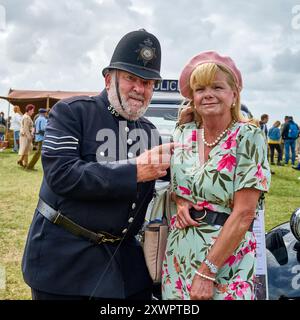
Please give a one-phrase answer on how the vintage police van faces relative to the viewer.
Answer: facing the viewer

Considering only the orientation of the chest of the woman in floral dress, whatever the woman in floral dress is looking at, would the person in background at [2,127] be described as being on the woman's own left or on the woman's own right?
on the woman's own right

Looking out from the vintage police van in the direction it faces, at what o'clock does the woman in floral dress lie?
The woman in floral dress is roughly at 12 o'clock from the vintage police van.

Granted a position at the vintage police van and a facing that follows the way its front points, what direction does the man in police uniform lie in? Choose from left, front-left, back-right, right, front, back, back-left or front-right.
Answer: front

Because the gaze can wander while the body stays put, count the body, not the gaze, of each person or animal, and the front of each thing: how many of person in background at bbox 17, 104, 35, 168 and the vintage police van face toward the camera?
1

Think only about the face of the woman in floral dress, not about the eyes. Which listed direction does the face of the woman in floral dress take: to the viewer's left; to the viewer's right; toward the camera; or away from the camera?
toward the camera

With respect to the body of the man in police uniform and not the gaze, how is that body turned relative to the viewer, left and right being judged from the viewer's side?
facing the viewer and to the right of the viewer
